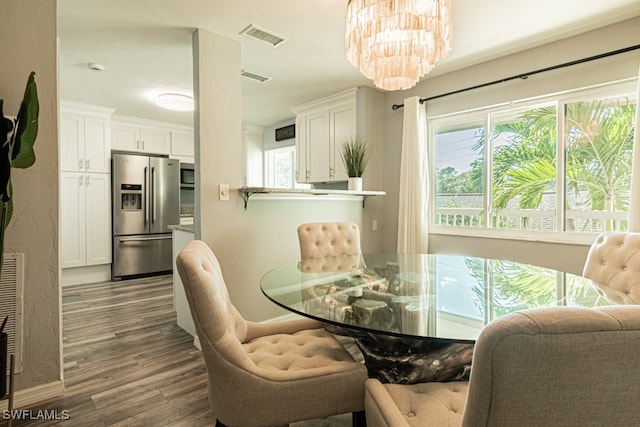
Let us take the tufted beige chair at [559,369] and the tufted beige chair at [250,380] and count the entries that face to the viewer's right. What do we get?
1

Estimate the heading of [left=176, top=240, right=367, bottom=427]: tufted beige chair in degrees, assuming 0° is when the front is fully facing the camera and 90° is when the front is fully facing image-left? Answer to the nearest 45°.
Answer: approximately 270°

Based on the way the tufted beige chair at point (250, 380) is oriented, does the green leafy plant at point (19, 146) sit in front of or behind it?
behind

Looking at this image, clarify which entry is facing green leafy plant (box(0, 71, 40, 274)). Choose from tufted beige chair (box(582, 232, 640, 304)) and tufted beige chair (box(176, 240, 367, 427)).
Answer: tufted beige chair (box(582, 232, 640, 304))

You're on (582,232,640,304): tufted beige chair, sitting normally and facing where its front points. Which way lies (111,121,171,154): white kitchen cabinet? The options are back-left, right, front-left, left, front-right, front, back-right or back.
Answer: front-right

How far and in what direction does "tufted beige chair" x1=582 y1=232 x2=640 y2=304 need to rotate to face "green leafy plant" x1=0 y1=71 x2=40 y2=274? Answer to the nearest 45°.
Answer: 0° — it already faces it

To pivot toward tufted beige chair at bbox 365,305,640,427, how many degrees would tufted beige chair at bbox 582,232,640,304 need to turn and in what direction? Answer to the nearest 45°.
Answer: approximately 45° to its left

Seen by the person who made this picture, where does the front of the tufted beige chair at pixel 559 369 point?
facing away from the viewer and to the left of the viewer

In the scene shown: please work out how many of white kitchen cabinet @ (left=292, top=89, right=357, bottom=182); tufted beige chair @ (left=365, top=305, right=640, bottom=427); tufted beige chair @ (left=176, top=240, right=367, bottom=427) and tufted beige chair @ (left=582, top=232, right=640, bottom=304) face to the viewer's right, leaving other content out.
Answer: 1

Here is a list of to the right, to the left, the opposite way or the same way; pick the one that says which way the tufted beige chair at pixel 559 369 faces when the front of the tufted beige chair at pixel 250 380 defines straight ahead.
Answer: to the left

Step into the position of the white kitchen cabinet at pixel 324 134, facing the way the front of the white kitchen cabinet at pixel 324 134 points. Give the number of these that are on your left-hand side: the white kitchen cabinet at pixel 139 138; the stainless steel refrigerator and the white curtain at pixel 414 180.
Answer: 1

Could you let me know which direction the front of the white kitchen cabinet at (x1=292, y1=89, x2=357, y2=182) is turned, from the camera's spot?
facing the viewer and to the left of the viewer

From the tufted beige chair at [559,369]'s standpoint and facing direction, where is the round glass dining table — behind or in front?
in front

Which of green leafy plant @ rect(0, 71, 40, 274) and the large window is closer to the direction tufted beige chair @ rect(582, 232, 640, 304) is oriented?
the green leafy plant
